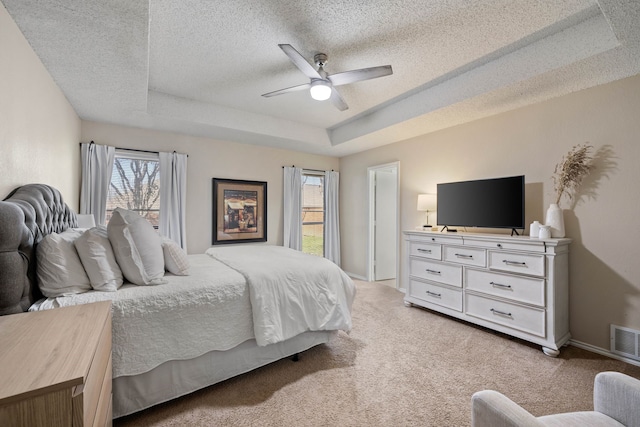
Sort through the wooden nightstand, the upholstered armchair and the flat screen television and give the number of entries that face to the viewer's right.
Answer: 1

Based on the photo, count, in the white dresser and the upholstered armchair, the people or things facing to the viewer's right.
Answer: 0

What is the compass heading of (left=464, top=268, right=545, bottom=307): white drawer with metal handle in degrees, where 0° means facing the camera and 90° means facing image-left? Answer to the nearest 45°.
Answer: approximately 45°

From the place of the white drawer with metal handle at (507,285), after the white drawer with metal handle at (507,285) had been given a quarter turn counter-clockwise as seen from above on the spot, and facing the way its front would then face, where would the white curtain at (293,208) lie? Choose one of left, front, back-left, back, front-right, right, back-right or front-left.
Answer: back-right

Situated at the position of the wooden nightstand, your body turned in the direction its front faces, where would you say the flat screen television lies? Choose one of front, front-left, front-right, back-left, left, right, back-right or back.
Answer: front

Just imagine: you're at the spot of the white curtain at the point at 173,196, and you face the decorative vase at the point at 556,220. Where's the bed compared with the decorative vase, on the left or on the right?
right

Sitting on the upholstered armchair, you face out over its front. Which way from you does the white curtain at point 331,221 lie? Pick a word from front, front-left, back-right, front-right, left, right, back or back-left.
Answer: front

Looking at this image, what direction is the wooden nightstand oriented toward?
to the viewer's right

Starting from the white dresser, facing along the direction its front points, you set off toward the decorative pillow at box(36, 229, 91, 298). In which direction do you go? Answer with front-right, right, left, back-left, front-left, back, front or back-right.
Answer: front

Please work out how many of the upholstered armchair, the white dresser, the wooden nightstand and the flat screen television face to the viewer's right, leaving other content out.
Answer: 1

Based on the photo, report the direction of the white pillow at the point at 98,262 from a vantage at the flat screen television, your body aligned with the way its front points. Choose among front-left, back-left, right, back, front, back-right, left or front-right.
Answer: front

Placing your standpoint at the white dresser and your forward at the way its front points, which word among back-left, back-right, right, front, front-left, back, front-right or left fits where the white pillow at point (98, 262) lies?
front

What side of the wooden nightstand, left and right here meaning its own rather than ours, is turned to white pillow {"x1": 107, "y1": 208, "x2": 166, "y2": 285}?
left

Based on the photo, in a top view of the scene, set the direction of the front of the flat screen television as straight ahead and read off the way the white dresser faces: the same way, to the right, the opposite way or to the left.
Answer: the same way

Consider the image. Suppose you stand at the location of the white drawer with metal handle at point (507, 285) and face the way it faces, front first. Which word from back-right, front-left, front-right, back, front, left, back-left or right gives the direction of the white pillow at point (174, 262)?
front

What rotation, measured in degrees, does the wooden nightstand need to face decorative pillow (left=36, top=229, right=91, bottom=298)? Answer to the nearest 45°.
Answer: approximately 90° to its left

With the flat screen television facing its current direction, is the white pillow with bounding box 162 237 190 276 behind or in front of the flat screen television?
in front

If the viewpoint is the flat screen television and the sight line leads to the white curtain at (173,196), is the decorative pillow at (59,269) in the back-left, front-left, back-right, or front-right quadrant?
front-left

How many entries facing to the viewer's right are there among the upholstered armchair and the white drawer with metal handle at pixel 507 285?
0
